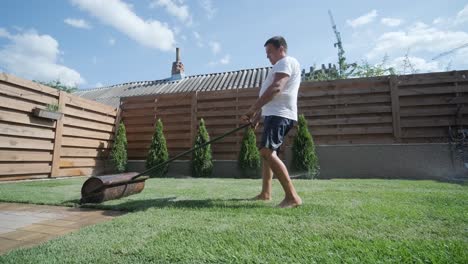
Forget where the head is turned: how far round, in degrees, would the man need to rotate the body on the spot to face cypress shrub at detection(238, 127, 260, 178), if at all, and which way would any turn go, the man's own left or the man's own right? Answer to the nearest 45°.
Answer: approximately 90° to the man's own right

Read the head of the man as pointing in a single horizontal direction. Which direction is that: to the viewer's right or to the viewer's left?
to the viewer's left

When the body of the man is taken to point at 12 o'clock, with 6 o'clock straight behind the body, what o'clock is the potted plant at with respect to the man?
The potted plant is roughly at 1 o'clock from the man.

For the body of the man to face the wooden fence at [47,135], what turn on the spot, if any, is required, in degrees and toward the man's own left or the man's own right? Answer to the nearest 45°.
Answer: approximately 45° to the man's own right

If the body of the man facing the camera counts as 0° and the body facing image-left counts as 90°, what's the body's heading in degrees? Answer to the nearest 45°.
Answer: approximately 90°

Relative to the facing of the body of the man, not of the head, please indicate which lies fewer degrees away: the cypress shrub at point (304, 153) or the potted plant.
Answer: the potted plant

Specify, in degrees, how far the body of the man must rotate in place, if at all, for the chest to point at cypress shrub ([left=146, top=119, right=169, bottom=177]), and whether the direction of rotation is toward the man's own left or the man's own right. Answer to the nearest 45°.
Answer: approximately 45° to the man's own right

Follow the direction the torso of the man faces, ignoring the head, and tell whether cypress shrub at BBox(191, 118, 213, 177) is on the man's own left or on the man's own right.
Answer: on the man's own right

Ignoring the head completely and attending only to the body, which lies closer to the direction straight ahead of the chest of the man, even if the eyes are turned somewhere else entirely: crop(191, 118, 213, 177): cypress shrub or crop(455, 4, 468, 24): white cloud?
the cypress shrub

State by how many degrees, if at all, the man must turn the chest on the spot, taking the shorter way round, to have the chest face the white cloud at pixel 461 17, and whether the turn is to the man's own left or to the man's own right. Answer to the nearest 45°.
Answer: approximately 135° to the man's own right

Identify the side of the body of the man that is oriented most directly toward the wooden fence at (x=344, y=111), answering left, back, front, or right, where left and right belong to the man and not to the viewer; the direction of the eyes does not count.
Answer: right
